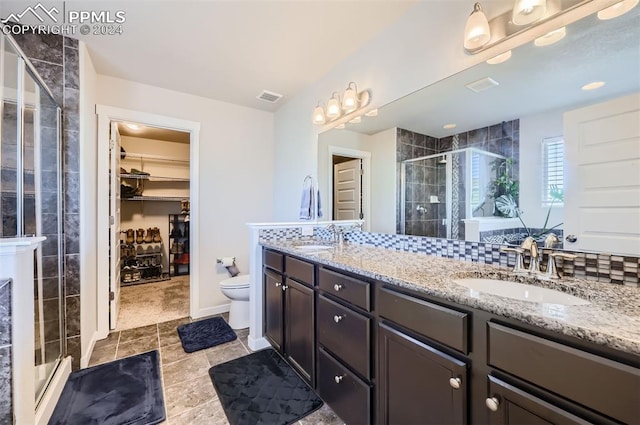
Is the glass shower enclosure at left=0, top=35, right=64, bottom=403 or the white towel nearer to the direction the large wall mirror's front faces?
the glass shower enclosure

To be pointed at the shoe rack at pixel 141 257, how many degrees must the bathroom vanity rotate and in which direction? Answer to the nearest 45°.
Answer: approximately 45° to its right

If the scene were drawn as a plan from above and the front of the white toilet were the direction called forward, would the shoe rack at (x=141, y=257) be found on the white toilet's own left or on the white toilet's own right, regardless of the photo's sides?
on the white toilet's own right

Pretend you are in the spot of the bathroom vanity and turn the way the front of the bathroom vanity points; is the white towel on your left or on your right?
on your right

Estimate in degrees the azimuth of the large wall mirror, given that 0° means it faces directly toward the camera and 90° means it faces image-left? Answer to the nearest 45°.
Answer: approximately 45°

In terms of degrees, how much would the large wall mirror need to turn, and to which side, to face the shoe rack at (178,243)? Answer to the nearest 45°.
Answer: approximately 45° to its right

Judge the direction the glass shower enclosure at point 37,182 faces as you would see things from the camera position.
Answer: facing to the right of the viewer
